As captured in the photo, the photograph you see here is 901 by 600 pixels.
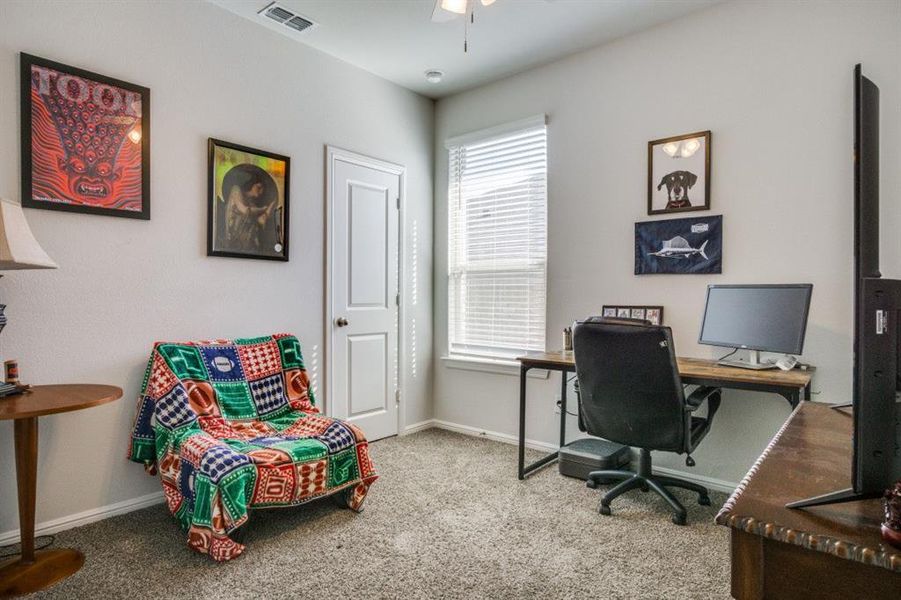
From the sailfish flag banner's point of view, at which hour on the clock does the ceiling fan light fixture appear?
The ceiling fan light fixture is roughly at 1 o'clock from the sailfish flag banner.

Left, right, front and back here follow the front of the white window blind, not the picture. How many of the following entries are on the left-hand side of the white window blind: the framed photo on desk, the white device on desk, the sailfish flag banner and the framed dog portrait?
4

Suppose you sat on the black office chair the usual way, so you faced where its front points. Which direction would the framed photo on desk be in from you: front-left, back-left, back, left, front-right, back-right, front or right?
front-left

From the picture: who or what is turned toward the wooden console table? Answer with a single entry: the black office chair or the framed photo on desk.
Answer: the framed photo on desk

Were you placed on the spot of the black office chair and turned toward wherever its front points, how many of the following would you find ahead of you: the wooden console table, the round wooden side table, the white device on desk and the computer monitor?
2

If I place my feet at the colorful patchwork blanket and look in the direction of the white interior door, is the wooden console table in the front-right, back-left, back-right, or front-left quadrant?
back-right

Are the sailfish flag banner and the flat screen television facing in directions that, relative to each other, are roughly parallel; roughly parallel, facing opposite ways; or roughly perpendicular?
roughly perpendicular

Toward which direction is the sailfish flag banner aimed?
toward the camera

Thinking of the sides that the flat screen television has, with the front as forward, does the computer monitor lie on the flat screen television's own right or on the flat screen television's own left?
on the flat screen television's own right

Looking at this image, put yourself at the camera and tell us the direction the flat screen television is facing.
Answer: facing to the left of the viewer

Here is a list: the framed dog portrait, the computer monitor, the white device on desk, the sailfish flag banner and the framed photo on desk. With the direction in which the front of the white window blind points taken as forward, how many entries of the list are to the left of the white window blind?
5

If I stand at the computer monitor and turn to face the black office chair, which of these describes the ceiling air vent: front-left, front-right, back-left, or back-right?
front-right

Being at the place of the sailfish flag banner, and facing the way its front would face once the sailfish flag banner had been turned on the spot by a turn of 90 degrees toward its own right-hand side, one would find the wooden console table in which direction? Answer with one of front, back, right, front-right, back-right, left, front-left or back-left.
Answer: left

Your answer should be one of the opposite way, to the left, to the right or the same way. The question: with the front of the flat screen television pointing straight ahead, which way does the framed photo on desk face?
to the left

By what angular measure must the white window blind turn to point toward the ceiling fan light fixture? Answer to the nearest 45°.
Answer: approximately 45° to its left

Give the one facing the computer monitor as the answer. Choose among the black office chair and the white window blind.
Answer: the black office chair

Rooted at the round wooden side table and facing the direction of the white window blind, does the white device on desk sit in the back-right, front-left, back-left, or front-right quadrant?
front-right

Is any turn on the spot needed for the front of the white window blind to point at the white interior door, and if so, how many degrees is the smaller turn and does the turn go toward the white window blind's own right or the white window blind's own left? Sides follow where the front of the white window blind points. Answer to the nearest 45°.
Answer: approximately 45° to the white window blind's own right

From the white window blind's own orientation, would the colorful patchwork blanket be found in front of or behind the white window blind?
in front

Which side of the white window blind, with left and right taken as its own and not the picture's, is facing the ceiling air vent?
front
